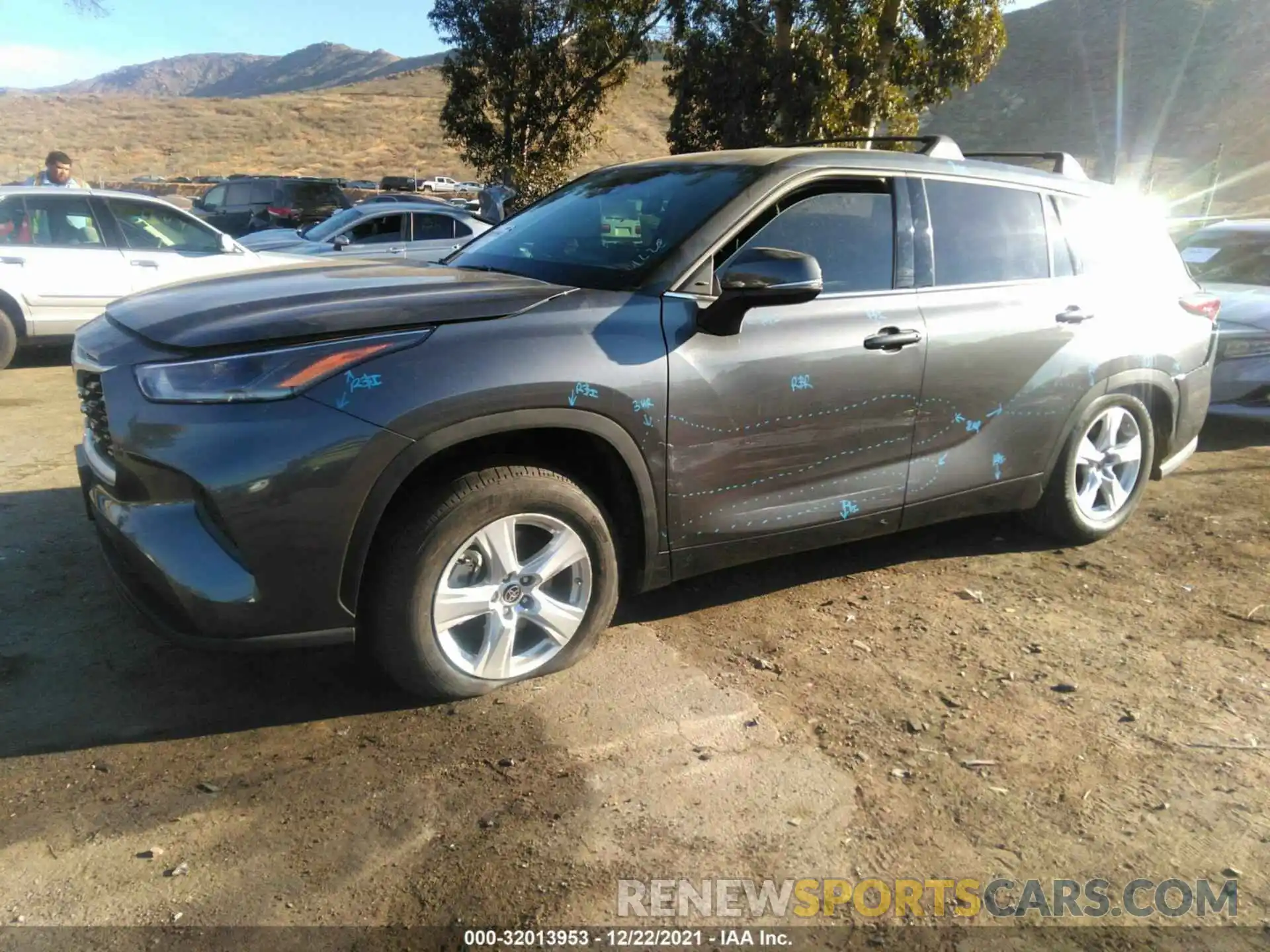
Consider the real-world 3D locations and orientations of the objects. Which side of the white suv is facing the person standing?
left

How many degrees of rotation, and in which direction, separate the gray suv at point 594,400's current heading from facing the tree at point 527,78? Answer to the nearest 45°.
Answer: approximately 135° to its right

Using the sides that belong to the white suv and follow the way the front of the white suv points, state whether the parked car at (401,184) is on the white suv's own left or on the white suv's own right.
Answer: on the white suv's own left

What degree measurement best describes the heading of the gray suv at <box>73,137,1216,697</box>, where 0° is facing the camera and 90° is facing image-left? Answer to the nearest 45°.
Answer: approximately 45°

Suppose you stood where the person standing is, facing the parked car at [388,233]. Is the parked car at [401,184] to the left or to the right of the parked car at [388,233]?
left

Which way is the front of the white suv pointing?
to the viewer's right

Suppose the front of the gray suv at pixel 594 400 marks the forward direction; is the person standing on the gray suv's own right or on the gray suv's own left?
on the gray suv's own right

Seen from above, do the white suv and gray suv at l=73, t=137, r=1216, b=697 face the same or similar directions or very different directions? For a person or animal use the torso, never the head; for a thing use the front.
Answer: very different directions

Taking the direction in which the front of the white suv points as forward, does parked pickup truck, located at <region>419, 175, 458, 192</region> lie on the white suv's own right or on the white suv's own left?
on the white suv's own left
